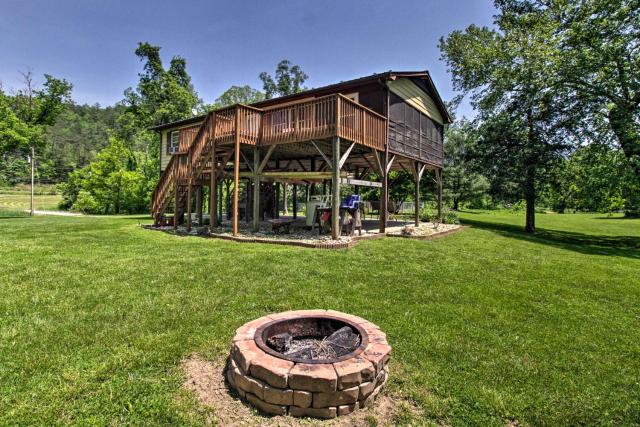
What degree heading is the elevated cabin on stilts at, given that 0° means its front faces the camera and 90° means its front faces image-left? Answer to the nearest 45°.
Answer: approximately 45°

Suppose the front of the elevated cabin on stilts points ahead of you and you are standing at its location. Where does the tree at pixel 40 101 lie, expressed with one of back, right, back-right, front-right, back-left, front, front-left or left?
right

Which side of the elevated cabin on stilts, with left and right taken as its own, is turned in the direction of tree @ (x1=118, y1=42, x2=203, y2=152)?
right

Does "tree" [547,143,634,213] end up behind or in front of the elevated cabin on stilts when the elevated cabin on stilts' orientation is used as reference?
behind

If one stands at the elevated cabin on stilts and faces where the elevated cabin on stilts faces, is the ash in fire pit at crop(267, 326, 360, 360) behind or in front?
in front

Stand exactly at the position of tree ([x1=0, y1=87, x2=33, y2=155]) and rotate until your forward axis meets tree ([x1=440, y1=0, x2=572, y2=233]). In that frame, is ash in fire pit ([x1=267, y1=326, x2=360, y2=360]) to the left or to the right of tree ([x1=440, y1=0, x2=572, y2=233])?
right

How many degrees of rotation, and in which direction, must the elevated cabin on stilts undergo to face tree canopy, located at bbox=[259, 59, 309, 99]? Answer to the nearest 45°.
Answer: approximately 135° to its right

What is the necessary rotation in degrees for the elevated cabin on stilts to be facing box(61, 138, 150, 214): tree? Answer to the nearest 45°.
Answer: approximately 90° to its right

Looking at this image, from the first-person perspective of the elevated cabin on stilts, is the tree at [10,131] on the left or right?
on its right

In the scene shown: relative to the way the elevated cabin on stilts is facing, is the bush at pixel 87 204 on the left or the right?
on its right
